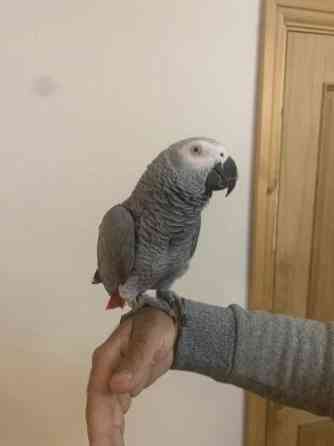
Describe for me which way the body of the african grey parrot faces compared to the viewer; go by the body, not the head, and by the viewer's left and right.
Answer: facing the viewer and to the right of the viewer
